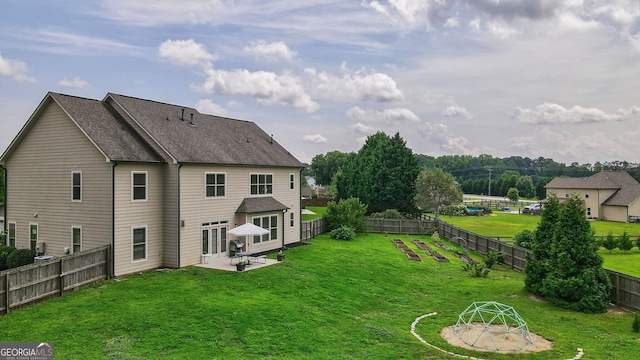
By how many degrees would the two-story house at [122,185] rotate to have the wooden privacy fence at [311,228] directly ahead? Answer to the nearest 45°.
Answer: approximately 90° to its right

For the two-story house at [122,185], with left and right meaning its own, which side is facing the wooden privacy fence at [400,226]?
right

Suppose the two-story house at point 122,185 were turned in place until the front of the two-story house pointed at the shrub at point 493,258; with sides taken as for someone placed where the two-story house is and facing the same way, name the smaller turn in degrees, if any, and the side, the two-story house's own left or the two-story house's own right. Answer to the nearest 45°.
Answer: approximately 135° to the two-story house's own right

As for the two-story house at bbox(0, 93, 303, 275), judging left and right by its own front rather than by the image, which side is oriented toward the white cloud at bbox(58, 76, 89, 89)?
front

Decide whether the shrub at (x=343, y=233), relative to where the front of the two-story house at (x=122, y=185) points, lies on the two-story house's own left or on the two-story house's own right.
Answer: on the two-story house's own right

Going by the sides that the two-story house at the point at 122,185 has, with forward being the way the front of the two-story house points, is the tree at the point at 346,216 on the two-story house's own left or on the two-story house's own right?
on the two-story house's own right

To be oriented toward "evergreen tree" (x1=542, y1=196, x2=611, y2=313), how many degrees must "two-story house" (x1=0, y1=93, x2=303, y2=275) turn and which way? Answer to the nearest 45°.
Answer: approximately 180°

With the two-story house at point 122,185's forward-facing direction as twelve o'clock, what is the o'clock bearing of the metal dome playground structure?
The metal dome playground structure is roughly at 6 o'clock from the two-story house.

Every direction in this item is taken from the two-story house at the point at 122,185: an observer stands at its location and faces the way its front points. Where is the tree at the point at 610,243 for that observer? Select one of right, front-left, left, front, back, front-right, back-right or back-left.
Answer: back-right

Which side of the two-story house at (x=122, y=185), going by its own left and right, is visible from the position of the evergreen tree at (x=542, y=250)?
back

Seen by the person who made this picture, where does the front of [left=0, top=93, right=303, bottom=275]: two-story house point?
facing away from the viewer and to the left of the viewer
